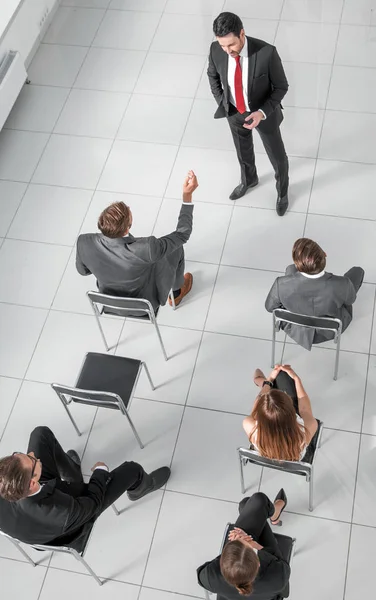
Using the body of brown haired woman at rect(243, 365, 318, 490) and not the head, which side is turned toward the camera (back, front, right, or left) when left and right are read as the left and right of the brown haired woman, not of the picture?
back

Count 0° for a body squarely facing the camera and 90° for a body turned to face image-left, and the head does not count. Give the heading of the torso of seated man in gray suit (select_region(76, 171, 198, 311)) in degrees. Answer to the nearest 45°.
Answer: approximately 225°

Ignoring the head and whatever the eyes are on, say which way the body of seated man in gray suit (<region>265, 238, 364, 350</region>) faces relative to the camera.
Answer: away from the camera

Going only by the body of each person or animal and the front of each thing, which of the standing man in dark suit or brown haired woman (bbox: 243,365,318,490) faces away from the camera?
the brown haired woman

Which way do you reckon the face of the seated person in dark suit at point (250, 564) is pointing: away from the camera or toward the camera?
away from the camera

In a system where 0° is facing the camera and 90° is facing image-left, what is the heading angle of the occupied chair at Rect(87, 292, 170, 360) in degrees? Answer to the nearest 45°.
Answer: approximately 225°

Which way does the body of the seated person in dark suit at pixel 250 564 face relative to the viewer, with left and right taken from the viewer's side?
facing away from the viewer
